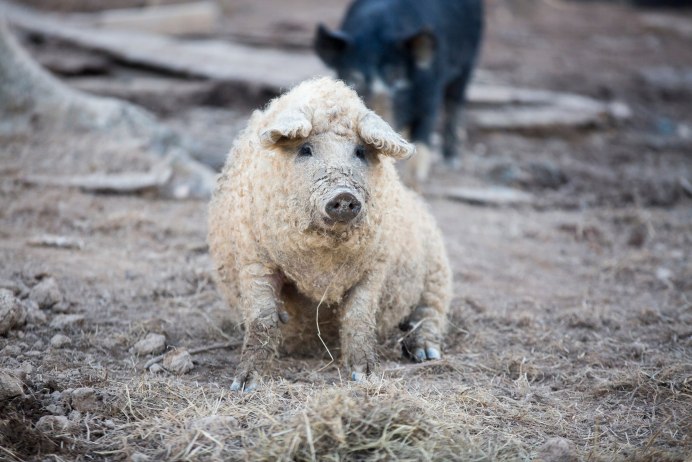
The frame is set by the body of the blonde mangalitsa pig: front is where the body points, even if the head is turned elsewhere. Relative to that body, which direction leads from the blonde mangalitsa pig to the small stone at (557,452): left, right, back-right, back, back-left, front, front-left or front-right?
front-left

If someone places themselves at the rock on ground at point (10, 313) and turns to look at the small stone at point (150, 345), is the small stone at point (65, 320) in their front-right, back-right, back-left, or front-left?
front-left

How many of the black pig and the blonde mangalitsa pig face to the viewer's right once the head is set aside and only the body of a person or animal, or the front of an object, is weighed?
0

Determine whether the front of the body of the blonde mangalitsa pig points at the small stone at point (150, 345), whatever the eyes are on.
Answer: no

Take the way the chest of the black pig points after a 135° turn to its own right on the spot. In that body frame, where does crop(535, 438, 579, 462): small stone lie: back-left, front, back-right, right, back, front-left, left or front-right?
back

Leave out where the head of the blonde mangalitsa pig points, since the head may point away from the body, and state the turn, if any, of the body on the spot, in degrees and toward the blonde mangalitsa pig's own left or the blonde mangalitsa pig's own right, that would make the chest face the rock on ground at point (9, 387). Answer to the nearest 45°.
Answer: approximately 45° to the blonde mangalitsa pig's own right

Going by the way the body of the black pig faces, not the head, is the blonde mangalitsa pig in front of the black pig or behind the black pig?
in front

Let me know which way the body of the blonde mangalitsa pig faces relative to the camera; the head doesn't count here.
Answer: toward the camera

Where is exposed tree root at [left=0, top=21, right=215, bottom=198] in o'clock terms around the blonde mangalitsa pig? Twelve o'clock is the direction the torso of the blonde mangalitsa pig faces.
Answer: The exposed tree root is roughly at 5 o'clock from the blonde mangalitsa pig.

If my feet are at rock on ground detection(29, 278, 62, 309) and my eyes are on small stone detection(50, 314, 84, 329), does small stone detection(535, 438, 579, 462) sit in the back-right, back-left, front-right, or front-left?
front-left

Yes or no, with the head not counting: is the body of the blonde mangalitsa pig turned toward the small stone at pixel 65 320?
no
